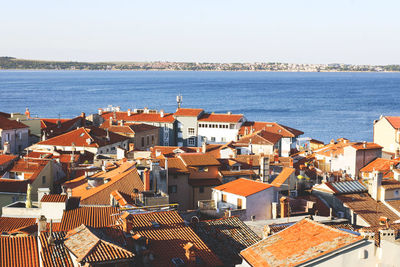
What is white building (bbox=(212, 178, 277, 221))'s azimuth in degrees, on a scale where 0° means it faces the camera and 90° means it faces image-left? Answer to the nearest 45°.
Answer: approximately 45°
